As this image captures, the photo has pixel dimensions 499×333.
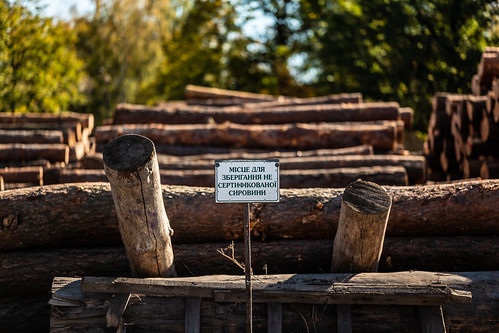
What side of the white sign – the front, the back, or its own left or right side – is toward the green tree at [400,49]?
back

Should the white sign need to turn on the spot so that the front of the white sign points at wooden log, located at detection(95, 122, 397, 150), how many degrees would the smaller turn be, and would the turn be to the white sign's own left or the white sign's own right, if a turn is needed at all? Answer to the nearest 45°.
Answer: approximately 180°

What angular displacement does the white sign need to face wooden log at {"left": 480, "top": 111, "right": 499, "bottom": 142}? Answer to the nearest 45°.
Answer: approximately 135° to its left

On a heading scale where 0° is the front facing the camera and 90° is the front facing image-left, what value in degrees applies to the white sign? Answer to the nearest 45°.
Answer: approximately 0°

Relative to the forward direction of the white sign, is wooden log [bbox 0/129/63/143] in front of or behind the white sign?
behind

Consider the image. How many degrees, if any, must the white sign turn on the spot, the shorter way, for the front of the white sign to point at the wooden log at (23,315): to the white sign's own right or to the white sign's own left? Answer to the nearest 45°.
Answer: approximately 135° to the white sign's own right

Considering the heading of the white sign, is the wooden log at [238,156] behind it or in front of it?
behind

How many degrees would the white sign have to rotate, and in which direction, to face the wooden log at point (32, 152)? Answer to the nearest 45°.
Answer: approximately 135° to its right
